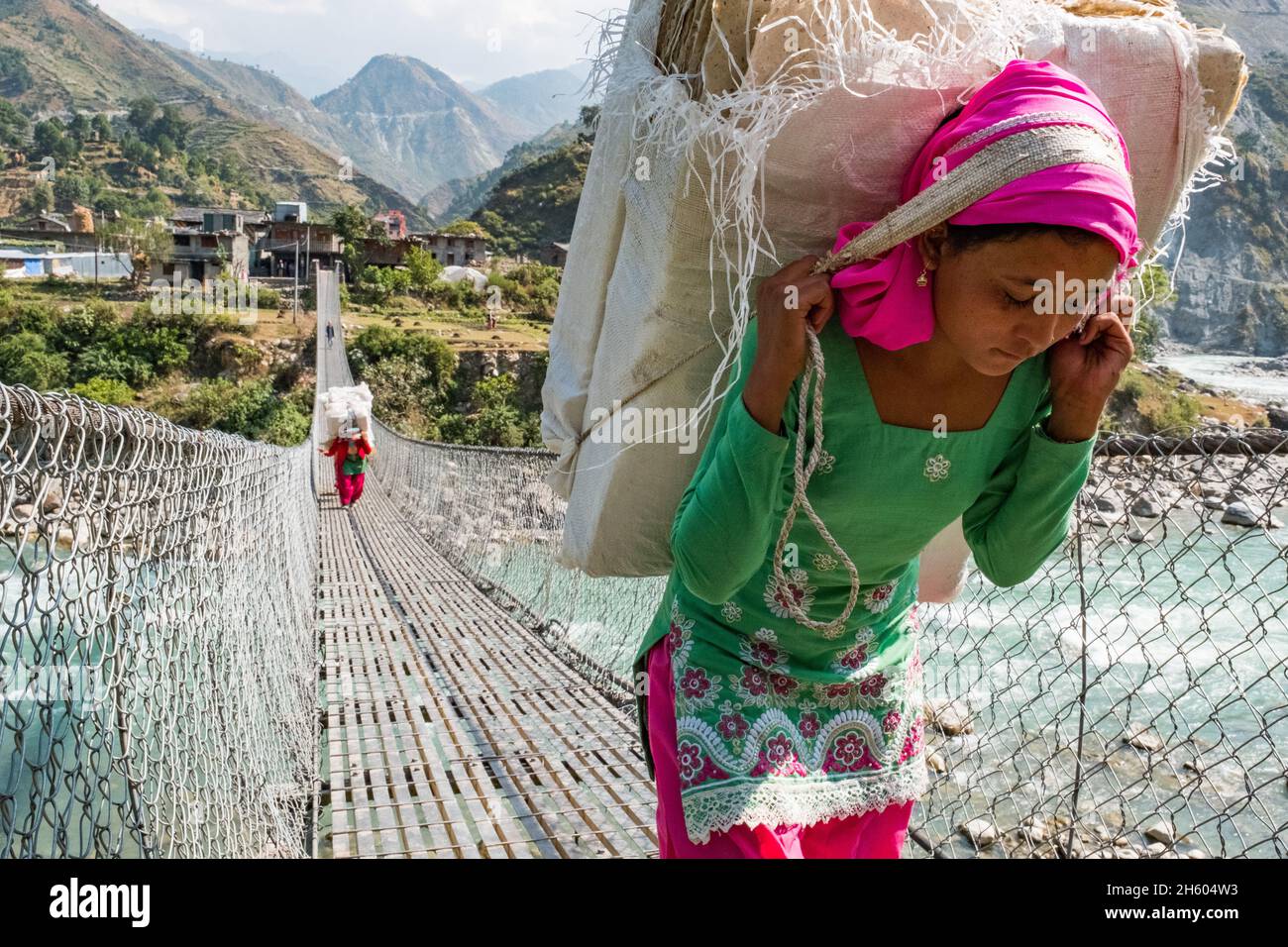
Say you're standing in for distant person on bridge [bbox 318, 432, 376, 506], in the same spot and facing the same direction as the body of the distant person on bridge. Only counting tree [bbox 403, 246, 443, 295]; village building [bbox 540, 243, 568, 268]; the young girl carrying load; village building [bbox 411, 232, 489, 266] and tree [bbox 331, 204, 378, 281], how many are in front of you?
1

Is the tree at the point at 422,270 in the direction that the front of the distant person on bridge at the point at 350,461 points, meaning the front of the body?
no

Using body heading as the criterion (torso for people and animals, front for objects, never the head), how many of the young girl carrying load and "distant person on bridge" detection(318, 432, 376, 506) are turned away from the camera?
0

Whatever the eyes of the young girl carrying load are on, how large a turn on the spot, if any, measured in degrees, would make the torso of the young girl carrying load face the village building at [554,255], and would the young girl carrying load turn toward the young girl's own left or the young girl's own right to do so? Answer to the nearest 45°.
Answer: approximately 135° to the young girl's own left

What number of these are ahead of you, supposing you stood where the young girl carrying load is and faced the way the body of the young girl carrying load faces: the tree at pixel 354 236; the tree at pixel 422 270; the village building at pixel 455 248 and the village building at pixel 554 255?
0

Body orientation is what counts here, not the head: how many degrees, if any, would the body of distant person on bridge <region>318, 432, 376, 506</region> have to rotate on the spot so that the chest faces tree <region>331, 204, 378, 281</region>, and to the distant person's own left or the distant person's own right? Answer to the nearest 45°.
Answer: approximately 180°

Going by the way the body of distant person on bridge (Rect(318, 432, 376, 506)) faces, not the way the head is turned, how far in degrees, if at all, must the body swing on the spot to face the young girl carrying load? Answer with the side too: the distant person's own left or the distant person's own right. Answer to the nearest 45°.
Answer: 0° — they already face them

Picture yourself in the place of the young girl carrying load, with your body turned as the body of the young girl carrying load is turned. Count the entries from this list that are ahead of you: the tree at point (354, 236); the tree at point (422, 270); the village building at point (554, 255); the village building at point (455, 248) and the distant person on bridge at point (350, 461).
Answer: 0

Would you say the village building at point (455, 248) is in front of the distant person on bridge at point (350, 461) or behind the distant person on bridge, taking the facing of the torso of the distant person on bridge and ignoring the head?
behind

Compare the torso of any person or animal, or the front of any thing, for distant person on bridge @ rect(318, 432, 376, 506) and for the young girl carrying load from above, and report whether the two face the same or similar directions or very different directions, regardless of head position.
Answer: same or similar directions

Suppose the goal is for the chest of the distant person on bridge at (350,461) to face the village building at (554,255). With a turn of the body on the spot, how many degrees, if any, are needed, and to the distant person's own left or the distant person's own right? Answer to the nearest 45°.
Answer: approximately 180°

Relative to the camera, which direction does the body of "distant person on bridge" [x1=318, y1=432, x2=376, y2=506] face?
toward the camera

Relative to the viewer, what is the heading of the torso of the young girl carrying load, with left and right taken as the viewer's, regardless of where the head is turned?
facing the viewer and to the right of the viewer

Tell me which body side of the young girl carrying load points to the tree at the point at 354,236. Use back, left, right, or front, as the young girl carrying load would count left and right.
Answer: back
